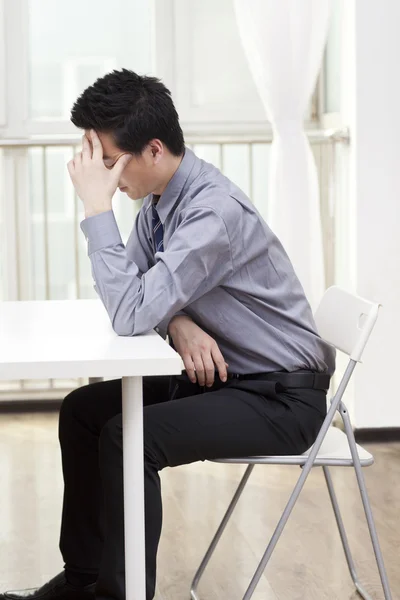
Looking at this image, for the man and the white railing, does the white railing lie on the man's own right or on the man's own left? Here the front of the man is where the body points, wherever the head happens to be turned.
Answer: on the man's own right

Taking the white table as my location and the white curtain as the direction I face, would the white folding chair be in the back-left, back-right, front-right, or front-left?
front-right

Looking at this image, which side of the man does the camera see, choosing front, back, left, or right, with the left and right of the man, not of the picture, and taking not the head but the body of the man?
left

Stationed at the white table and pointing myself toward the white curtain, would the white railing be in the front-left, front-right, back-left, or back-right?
front-left

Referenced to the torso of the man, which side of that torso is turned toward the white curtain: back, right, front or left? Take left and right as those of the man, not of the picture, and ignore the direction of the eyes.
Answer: right

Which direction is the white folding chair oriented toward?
to the viewer's left

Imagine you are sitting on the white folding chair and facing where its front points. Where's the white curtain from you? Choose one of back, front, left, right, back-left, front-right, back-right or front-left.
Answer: right
